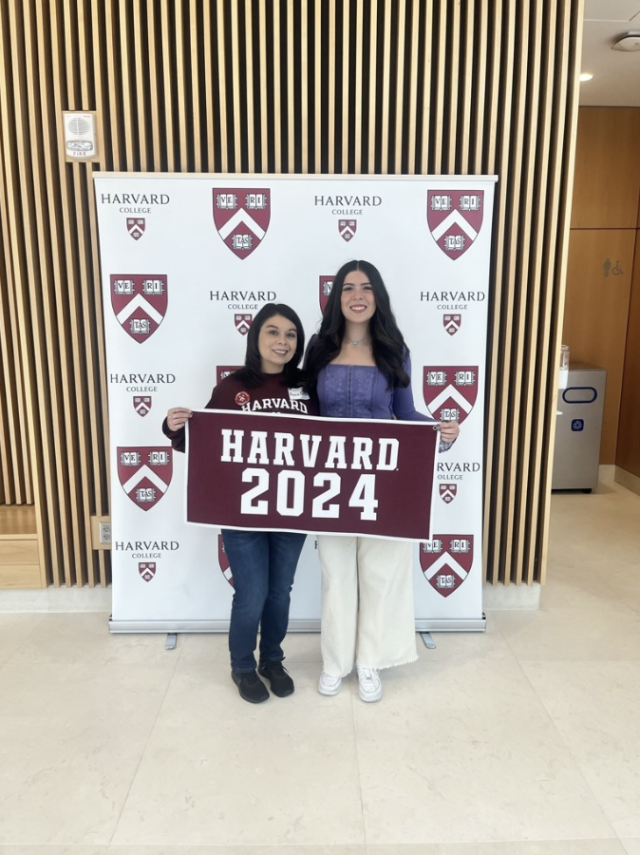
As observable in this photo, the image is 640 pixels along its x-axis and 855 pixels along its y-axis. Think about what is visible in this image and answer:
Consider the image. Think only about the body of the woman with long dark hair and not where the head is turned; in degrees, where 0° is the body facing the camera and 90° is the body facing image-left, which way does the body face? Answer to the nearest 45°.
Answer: approximately 0°

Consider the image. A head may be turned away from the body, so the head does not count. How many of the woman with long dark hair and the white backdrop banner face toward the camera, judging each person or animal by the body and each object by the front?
2
